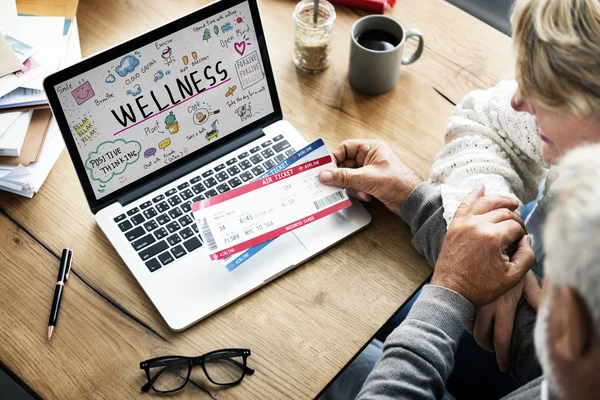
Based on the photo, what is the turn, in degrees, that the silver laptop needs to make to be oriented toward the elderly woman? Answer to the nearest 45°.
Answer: approximately 45° to its left

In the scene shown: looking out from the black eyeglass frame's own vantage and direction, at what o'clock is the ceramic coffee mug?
The ceramic coffee mug is roughly at 8 o'clock from the black eyeglass frame.

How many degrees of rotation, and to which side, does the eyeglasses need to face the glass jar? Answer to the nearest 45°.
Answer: approximately 135° to its left

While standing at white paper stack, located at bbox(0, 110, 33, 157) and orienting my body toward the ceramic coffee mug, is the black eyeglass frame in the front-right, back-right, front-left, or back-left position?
front-right

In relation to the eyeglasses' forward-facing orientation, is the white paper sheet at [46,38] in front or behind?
behind

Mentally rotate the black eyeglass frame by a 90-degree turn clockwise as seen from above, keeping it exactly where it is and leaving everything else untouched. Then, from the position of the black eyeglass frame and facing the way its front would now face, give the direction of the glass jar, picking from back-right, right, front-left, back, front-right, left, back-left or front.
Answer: back-right

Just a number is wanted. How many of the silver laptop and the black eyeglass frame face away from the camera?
0

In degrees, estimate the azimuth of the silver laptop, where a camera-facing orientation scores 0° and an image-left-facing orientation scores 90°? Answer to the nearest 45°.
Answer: approximately 315°

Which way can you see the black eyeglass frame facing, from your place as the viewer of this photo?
facing the viewer

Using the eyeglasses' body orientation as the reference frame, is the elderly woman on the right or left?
on its left

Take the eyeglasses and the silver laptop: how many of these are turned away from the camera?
0
